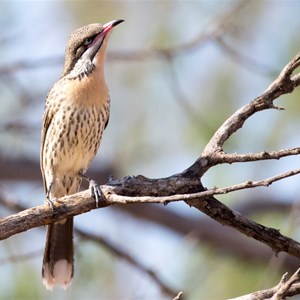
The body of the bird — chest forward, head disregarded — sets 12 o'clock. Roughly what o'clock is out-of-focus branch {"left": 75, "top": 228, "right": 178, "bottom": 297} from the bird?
The out-of-focus branch is roughly at 8 o'clock from the bird.

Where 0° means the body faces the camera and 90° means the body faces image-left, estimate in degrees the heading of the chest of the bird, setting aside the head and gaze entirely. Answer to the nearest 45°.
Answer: approximately 315°
